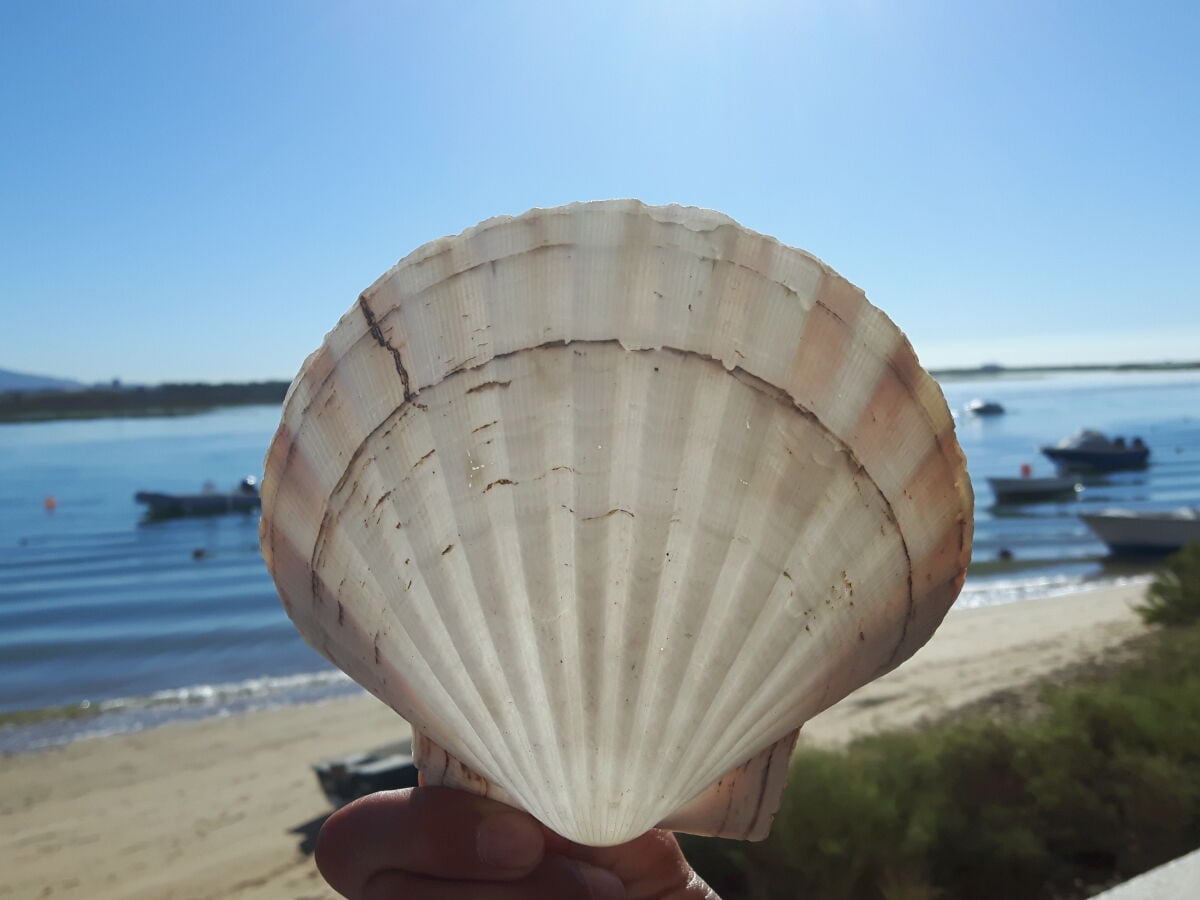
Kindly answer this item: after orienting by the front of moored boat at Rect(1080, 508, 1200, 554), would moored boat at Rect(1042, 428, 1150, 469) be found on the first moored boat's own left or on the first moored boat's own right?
on the first moored boat's own right

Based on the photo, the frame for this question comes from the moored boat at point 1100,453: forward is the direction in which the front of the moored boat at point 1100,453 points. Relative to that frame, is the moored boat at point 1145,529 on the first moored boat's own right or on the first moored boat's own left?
on the first moored boat's own left

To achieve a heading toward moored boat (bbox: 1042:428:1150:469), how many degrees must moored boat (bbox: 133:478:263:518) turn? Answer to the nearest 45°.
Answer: approximately 180°

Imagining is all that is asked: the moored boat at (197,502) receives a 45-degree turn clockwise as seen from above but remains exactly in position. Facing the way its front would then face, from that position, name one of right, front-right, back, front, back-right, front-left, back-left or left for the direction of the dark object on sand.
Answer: back-left

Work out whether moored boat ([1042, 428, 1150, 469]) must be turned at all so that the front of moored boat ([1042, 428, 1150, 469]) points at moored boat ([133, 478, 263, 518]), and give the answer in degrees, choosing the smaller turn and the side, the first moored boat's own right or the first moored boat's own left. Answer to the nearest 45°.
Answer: approximately 45° to the first moored boat's own left

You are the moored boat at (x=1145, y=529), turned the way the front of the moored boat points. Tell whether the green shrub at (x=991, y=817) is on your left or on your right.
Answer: on your left

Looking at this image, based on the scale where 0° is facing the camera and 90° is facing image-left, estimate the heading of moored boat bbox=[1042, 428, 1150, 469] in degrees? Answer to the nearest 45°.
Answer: approximately 90°

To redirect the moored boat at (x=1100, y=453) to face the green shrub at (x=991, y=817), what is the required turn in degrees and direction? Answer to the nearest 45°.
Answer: approximately 90° to its left

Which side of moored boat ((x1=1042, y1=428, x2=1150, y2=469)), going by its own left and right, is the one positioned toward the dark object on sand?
left

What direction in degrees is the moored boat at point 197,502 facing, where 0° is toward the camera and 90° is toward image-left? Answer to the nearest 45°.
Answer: approximately 90°

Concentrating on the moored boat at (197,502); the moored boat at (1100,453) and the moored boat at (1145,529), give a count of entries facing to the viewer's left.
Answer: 3

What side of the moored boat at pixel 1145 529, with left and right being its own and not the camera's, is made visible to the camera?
left

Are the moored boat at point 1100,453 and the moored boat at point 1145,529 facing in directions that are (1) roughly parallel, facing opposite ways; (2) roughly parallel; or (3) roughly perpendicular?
roughly parallel
